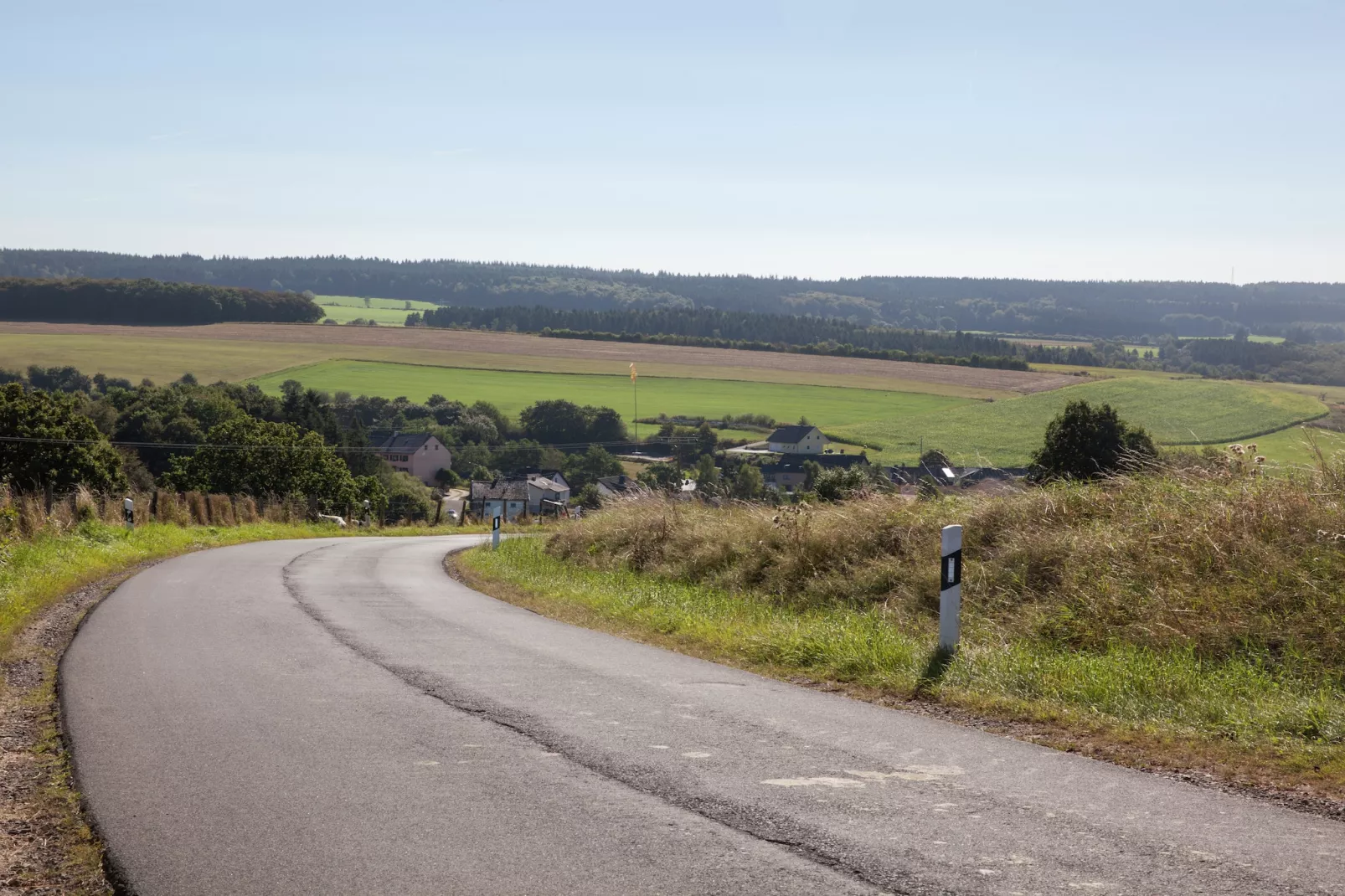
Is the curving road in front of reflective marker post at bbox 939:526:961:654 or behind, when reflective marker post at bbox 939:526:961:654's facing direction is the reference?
in front

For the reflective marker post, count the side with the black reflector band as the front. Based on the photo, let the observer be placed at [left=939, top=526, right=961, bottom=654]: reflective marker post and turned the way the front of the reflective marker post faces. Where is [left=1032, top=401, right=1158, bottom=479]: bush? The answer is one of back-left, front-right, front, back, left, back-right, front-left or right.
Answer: back

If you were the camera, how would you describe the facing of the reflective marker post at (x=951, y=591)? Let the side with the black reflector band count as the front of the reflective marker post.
facing the viewer

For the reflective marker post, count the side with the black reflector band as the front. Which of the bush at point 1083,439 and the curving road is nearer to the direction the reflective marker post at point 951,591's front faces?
the curving road

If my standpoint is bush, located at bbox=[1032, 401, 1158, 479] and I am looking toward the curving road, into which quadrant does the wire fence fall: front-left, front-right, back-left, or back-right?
front-right

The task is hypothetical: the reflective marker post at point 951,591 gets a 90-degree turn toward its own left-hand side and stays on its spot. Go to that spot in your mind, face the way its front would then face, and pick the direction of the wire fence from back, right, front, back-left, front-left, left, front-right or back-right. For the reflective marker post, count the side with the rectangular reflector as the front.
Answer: back-left
